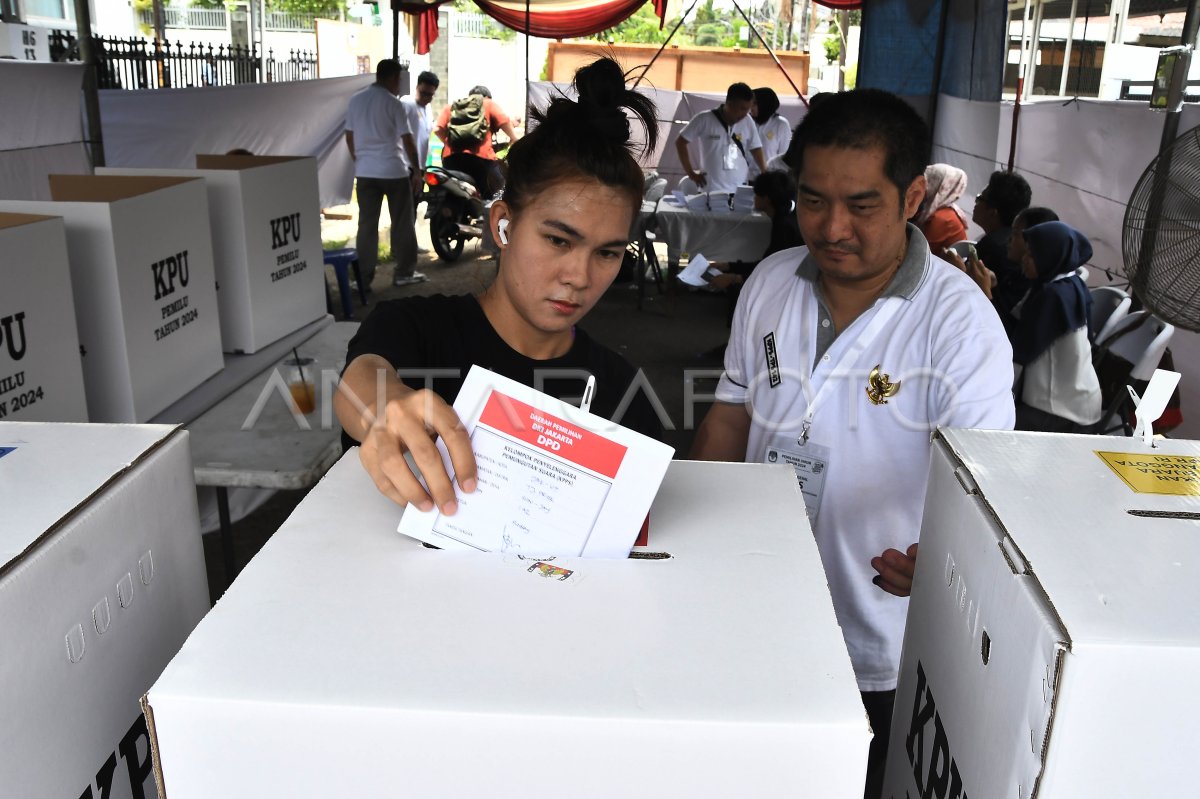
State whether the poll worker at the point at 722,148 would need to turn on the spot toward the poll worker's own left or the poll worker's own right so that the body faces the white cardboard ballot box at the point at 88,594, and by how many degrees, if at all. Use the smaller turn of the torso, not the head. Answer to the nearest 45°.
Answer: approximately 45° to the poll worker's own right

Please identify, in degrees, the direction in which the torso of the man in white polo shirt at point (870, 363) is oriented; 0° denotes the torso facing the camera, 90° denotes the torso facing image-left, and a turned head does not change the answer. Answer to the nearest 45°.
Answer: approximately 45°

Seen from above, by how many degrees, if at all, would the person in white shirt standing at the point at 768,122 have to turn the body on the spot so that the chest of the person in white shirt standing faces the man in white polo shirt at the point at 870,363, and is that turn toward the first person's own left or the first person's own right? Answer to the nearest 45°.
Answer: approximately 45° to the first person's own left

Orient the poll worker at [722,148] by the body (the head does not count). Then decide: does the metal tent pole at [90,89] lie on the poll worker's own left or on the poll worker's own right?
on the poll worker's own right

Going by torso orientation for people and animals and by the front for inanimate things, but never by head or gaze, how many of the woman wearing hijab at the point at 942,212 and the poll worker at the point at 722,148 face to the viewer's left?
1

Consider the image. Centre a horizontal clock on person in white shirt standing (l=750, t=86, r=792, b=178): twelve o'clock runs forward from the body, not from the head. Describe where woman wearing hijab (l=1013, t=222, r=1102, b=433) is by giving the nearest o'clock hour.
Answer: The woman wearing hijab is roughly at 10 o'clock from the person in white shirt standing.

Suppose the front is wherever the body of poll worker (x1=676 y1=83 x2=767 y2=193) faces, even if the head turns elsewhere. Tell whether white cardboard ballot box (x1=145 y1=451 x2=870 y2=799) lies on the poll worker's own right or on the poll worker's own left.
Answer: on the poll worker's own right

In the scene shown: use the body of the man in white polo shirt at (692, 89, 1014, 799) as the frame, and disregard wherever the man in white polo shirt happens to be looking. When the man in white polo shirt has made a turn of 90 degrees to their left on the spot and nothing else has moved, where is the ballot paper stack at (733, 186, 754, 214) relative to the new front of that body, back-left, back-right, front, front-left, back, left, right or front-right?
back-left

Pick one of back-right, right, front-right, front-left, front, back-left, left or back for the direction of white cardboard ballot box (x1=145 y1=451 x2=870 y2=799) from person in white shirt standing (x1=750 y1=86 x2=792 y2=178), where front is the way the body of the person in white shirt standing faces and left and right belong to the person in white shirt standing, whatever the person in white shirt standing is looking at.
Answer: front-left

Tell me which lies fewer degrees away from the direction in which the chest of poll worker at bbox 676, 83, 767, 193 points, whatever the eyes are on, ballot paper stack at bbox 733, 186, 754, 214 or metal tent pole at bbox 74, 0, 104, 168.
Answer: the ballot paper stack

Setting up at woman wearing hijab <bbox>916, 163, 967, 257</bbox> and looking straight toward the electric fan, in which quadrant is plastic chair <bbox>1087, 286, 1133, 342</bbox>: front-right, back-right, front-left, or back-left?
front-left

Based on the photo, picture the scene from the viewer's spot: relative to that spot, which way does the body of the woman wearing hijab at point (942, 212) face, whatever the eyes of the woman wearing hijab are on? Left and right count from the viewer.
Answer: facing to the left of the viewer

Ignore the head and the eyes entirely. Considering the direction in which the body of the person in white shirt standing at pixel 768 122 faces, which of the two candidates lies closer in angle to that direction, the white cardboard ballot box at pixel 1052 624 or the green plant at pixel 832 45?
the white cardboard ballot box

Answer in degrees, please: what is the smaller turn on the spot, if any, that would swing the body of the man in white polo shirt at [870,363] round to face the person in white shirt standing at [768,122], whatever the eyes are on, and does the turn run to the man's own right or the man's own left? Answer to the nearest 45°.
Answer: approximately 135° to the man's own right
